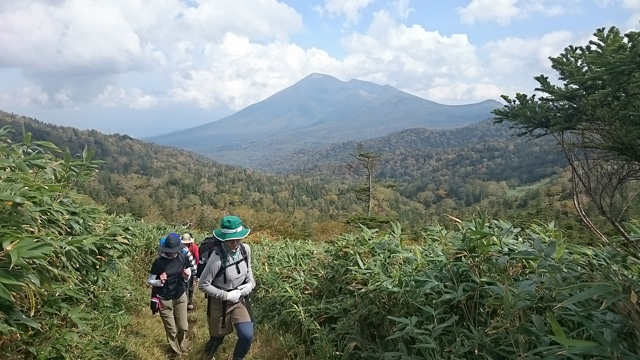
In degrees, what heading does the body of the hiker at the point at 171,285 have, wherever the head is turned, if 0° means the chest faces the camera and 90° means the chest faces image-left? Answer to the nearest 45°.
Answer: approximately 0°

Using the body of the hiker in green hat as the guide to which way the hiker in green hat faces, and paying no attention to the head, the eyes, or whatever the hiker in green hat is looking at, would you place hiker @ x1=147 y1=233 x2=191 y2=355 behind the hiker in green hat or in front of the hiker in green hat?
behind

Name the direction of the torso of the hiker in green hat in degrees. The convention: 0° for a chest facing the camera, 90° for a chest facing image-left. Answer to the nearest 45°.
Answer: approximately 315°
